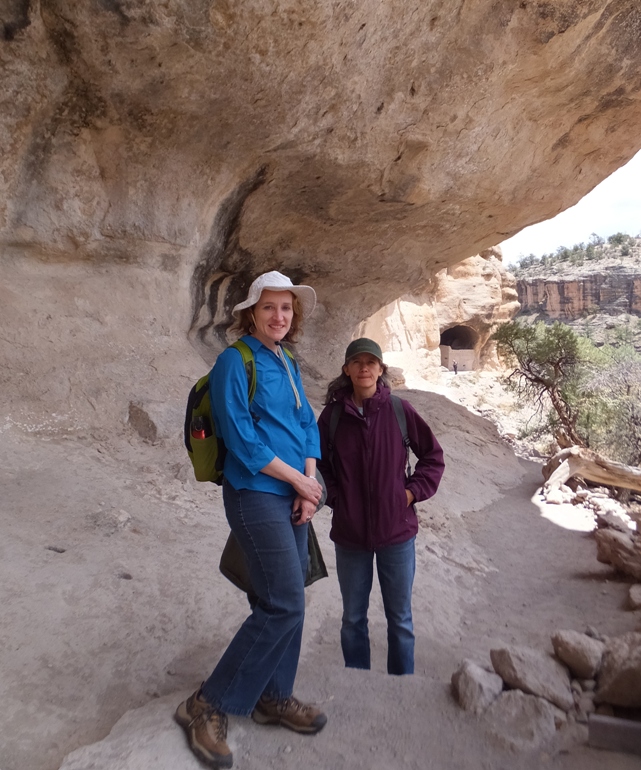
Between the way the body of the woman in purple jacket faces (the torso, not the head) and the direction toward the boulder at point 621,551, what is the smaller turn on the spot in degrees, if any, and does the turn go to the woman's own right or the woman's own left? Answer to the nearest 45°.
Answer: approximately 135° to the woman's own left

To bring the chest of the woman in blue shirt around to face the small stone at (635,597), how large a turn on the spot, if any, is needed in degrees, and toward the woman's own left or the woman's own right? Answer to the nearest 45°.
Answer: approximately 90° to the woman's own left

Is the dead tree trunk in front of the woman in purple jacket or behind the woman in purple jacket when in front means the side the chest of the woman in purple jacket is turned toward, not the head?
behind

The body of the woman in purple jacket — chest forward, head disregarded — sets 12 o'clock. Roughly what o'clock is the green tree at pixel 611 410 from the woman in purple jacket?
The green tree is roughly at 7 o'clock from the woman in purple jacket.

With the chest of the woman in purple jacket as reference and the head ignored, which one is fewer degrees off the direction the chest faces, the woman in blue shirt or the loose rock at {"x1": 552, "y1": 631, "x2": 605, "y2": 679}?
the woman in blue shirt

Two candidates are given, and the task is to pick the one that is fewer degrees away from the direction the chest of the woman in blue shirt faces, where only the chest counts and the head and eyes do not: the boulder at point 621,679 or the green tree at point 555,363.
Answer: the boulder

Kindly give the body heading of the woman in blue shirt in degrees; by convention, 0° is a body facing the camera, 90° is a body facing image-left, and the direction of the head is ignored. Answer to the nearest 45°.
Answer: approximately 315°

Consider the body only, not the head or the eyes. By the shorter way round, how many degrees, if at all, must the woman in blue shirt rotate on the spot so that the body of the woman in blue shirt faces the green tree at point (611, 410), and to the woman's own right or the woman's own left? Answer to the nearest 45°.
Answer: approximately 90° to the woman's own left

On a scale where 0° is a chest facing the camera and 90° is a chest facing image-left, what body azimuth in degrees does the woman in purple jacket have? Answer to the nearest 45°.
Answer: approximately 0°

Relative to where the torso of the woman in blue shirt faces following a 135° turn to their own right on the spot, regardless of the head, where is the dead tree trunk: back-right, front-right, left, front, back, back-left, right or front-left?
back-right

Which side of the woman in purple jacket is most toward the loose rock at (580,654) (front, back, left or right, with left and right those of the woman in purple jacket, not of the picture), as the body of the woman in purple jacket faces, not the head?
left

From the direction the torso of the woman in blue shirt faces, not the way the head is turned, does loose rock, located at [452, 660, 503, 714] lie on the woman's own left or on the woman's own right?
on the woman's own left
